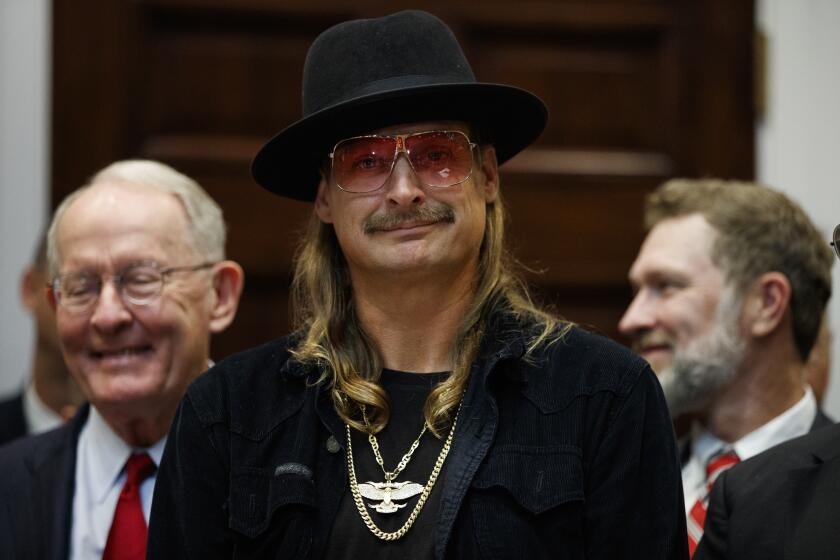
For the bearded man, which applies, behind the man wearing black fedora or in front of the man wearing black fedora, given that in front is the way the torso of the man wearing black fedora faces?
behind

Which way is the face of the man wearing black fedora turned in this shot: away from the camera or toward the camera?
toward the camera

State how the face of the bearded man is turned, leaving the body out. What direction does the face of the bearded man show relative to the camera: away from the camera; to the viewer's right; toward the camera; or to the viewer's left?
to the viewer's left

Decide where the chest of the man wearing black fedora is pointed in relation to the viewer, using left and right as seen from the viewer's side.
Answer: facing the viewer

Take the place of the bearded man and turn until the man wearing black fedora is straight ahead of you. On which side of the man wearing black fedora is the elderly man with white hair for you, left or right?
right

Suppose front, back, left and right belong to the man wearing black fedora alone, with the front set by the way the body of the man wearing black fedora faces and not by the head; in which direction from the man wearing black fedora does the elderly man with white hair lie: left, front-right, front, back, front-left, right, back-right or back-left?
back-right
